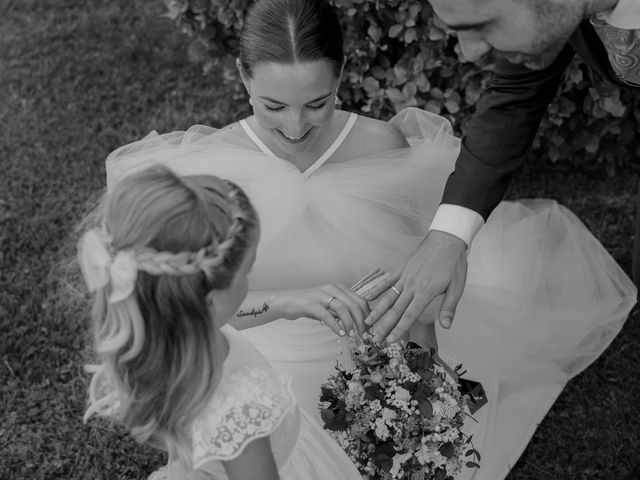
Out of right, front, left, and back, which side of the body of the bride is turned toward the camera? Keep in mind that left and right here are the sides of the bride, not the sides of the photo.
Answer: front

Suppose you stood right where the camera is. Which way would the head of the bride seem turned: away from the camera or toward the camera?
toward the camera

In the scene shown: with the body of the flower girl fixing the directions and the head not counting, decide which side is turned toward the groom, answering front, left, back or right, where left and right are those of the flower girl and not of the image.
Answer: front

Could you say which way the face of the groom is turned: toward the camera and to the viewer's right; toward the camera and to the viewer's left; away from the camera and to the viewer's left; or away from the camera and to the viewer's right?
toward the camera and to the viewer's left

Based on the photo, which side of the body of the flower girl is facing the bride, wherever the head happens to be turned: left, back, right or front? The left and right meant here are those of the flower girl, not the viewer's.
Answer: front

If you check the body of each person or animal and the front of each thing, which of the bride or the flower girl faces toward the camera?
the bride

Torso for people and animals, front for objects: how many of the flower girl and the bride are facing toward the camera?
1

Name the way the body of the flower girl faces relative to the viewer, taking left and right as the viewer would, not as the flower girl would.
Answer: facing away from the viewer and to the right of the viewer
